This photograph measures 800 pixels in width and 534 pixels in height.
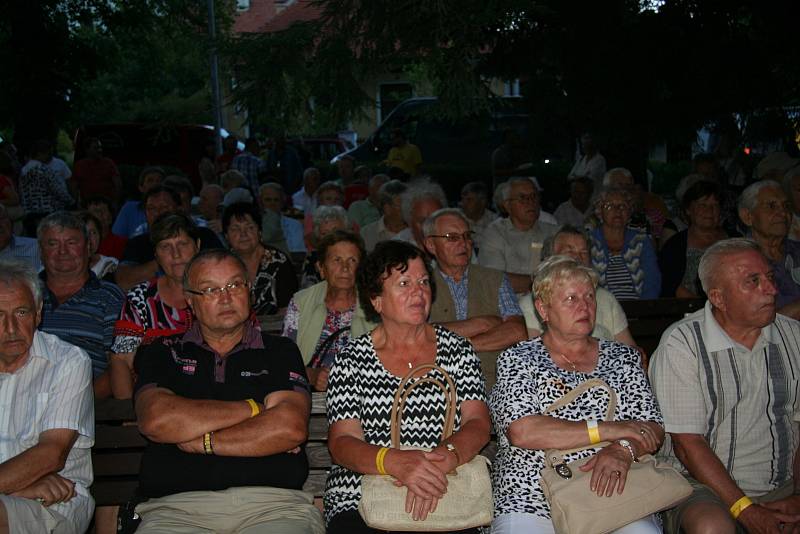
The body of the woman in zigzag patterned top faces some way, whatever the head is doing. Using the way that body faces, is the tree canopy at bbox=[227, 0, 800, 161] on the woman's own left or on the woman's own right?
on the woman's own left

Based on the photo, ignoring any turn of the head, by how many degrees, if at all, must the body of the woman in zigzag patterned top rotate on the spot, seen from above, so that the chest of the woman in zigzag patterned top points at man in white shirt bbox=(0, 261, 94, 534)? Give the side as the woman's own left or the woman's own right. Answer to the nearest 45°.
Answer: approximately 135° to the woman's own right

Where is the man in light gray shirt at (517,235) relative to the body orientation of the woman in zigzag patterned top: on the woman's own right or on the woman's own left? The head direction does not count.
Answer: on the woman's own left

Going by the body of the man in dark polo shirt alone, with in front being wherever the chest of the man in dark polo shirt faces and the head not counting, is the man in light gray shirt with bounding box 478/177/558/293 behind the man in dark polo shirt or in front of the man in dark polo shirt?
behind

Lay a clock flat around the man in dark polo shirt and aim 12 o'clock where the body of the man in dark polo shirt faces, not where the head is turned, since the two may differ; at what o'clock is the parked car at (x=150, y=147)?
The parked car is roughly at 6 o'clock from the man in dark polo shirt.

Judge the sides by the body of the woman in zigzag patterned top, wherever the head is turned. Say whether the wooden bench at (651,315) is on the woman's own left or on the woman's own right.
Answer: on the woman's own left

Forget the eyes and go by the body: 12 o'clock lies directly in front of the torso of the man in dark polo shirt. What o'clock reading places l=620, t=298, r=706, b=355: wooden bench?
The wooden bench is roughly at 8 o'clock from the man in dark polo shirt.

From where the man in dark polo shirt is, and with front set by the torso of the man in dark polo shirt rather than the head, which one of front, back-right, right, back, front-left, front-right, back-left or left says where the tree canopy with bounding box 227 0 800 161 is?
back-left

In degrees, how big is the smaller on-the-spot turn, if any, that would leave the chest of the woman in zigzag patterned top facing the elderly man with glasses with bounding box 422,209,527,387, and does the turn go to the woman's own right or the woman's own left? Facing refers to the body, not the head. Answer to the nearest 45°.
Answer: approximately 135° to the woman's own left

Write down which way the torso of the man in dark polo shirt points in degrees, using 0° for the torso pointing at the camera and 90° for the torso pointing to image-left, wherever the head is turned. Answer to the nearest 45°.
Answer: approximately 0°

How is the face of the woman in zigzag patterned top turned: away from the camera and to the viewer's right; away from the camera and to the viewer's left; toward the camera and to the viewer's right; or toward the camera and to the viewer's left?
toward the camera and to the viewer's right
